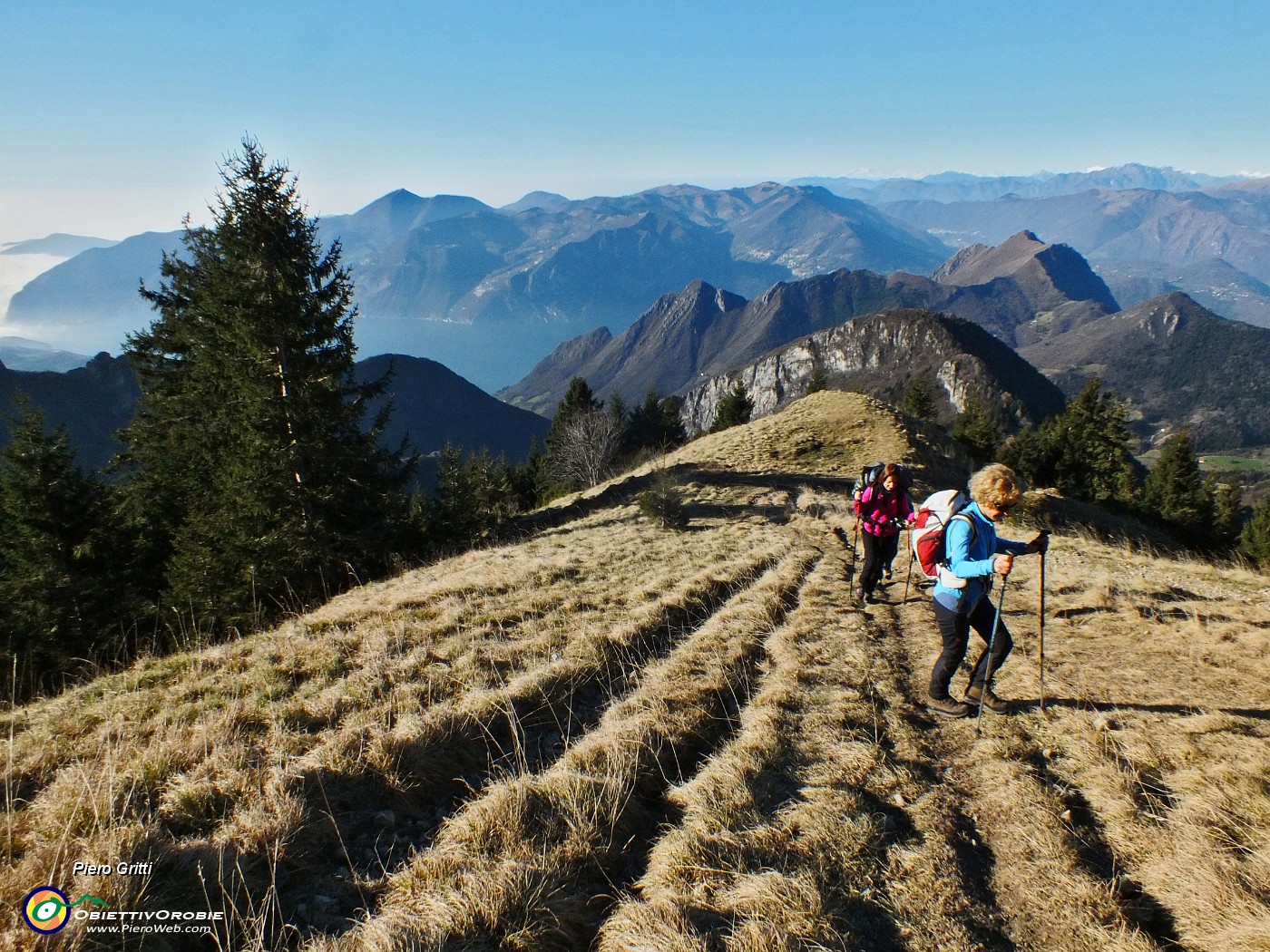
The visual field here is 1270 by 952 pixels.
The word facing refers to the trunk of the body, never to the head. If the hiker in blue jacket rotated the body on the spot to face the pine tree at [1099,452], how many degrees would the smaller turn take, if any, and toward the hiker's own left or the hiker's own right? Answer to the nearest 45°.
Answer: approximately 90° to the hiker's own left

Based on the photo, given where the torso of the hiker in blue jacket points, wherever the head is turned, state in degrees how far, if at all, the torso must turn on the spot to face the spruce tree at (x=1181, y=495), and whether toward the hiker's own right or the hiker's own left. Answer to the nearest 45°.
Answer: approximately 90° to the hiker's own left

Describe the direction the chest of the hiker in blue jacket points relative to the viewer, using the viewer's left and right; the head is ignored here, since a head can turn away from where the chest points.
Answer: facing to the right of the viewer
